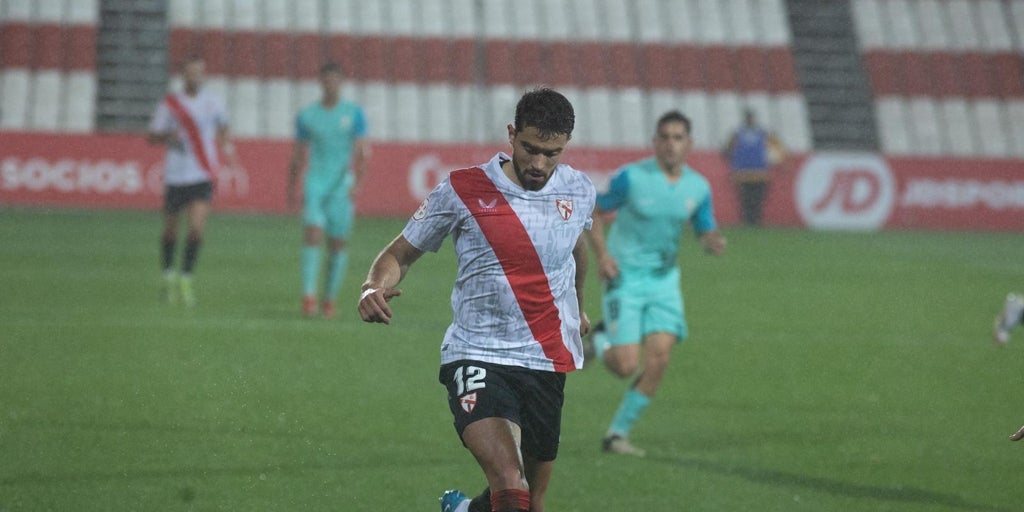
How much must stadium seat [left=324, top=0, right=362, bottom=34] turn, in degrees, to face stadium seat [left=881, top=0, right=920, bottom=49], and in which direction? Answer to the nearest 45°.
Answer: approximately 90° to its left

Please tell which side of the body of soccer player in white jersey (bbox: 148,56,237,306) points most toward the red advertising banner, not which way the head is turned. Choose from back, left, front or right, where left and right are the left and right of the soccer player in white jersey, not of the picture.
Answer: back

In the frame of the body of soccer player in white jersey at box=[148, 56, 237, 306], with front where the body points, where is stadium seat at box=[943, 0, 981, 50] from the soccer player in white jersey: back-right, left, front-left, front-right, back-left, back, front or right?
back-left

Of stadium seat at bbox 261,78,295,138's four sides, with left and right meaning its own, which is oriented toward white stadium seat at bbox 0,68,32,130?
right

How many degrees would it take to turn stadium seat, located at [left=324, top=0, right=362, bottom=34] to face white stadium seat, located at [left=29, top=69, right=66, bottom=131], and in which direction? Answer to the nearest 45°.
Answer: approximately 45° to its right

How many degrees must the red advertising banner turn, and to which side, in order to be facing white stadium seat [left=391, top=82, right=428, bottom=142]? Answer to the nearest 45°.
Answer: approximately 180°

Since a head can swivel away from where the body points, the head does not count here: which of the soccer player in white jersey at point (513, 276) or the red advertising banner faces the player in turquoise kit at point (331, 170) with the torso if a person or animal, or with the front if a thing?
the red advertising banner

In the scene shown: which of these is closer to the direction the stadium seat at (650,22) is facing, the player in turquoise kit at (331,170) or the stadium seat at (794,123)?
the player in turquoise kit

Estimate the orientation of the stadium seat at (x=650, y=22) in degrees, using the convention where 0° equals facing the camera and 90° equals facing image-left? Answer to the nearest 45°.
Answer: approximately 0°
